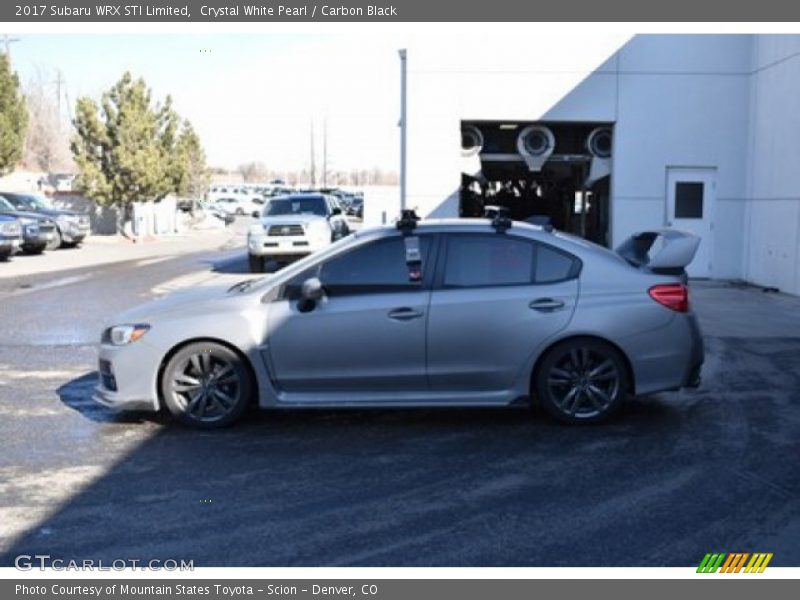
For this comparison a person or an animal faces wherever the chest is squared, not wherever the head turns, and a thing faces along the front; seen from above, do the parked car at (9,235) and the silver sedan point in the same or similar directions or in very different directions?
very different directions

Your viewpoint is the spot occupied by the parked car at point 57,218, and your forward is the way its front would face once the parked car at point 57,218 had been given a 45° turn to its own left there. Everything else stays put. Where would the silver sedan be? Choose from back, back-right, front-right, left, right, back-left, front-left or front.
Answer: right

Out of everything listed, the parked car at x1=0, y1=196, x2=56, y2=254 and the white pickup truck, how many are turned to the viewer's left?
0

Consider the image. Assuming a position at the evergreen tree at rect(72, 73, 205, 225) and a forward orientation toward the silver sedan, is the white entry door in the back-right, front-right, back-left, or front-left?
front-left

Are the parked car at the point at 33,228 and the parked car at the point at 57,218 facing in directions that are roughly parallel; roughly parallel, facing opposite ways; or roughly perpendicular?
roughly parallel

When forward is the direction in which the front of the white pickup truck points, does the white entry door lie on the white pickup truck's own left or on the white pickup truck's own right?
on the white pickup truck's own left

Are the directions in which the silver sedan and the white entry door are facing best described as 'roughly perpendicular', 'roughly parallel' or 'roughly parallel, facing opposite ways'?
roughly perpendicular

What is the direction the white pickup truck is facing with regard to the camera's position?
facing the viewer

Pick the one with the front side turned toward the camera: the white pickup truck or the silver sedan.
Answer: the white pickup truck

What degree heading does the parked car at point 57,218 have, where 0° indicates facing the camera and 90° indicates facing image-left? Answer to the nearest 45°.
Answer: approximately 315°

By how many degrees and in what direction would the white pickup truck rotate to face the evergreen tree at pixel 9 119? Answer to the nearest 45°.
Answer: approximately 135° to its right
